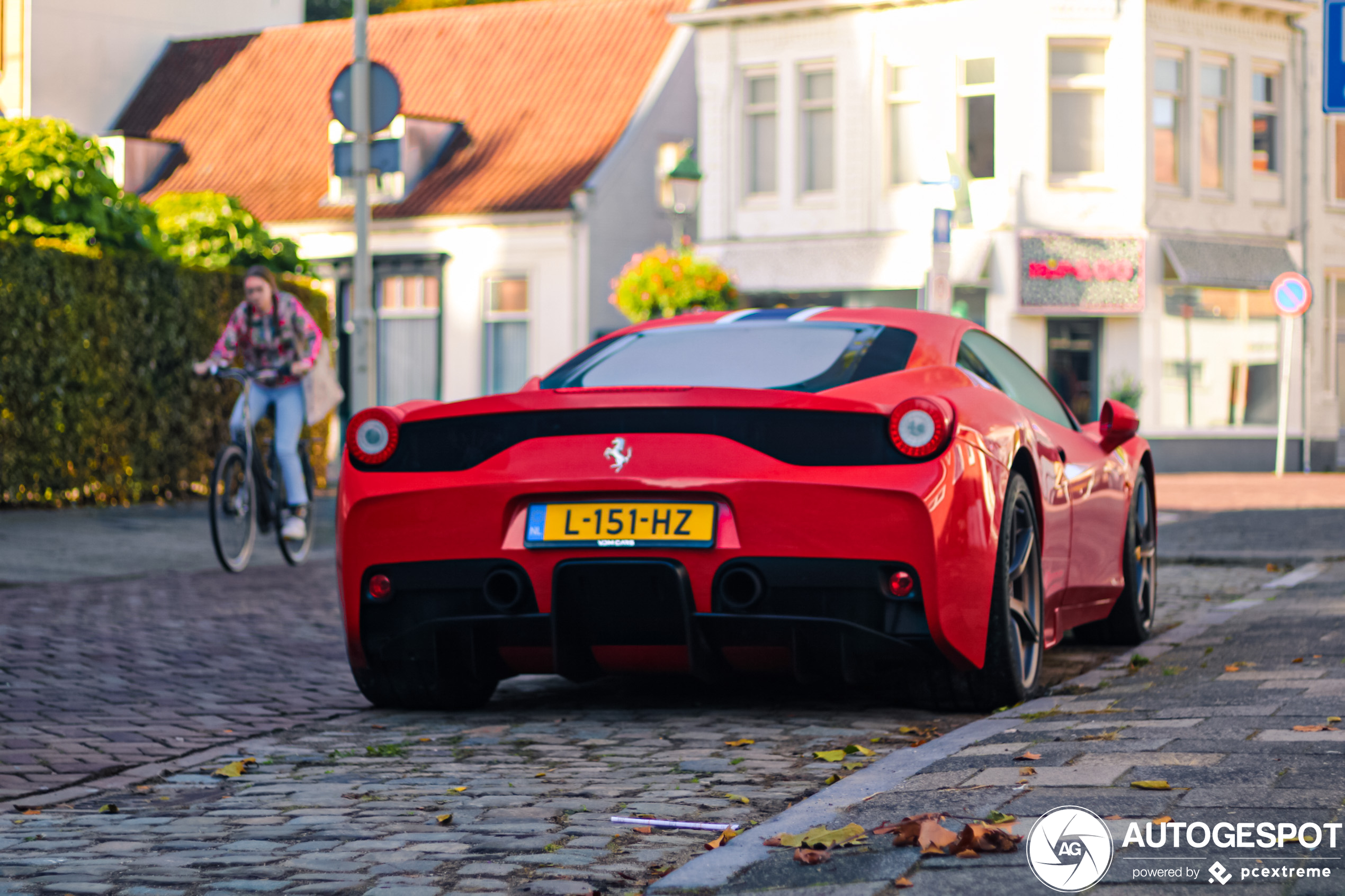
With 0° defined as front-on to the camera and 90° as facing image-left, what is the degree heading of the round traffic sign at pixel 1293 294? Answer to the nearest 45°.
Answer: approximately 0°

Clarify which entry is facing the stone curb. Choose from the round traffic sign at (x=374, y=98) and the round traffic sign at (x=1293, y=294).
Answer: the round traffic sign at (x=1293, y=294)

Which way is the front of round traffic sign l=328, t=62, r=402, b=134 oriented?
away from the camera

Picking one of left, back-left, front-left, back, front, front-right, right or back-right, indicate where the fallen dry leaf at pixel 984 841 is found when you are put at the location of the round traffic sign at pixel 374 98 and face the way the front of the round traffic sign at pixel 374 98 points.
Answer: back

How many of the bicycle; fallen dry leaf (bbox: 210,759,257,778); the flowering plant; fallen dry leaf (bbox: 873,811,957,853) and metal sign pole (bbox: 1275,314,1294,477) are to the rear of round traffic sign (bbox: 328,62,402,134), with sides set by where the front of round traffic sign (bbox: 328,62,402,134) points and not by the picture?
3

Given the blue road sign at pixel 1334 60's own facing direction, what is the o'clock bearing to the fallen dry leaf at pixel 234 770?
The fallen dry leaf is roughly at 1 o'clock from the blue road sign.

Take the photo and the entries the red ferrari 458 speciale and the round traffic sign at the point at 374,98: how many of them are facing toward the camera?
0

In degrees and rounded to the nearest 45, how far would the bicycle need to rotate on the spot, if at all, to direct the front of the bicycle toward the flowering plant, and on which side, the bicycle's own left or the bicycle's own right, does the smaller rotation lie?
approximately 135° to the bicycle's own right

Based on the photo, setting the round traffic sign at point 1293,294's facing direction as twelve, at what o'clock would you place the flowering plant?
The flowering plant is roughly at 3 o'clock from the round traffic sign.

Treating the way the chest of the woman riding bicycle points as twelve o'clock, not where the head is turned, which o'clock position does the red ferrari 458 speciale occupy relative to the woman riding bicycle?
The red ferrari 458 speciale is roughly at 10 o'clock from the woman riding bicycle.

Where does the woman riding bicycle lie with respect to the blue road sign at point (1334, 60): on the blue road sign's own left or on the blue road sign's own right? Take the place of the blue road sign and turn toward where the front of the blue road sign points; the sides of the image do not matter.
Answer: on the blue road sign's own right

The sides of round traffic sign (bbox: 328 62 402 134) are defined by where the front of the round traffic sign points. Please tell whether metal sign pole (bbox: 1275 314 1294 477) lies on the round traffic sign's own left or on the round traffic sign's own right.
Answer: on the round traffic sign's own right

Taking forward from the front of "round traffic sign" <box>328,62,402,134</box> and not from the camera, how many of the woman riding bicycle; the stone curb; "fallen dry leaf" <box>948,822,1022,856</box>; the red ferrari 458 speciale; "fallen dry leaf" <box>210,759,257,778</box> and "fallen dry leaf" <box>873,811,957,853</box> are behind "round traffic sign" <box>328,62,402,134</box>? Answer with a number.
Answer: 6

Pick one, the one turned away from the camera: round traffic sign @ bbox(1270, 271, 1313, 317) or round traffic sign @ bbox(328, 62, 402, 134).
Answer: round traffic sign @ bbox(328, 62, 402, 134)
